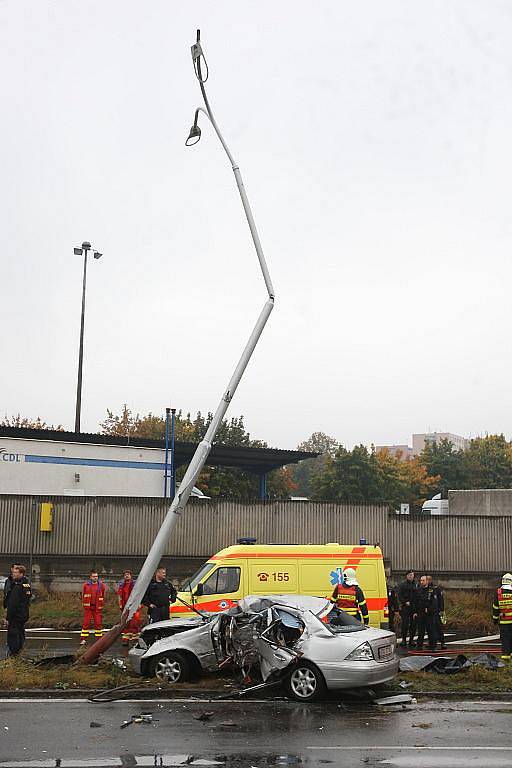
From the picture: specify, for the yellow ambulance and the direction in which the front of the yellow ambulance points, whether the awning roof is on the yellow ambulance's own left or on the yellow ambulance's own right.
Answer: on the yellow ambulance's own right

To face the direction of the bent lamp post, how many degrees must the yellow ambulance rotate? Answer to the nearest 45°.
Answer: approximately 90° to its left

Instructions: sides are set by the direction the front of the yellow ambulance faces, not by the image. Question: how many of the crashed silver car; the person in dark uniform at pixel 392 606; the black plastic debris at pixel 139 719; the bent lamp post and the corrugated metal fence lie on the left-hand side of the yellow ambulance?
3

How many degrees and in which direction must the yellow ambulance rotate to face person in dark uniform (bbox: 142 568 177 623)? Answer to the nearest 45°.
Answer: approximately 45° to its left

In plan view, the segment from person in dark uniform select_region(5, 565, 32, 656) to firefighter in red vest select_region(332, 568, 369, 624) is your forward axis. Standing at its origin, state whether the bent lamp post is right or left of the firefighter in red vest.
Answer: right

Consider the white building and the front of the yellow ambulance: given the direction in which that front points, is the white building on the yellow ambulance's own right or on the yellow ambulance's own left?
on the yellow ambulance's own right

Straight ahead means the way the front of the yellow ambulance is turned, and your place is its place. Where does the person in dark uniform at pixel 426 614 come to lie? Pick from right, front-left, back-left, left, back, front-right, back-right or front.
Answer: back

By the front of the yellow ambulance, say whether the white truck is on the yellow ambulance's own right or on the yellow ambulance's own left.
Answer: on the yellow ambulance's own right

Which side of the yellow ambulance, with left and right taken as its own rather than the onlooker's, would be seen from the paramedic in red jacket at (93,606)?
front

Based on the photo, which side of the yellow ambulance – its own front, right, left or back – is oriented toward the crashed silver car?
left

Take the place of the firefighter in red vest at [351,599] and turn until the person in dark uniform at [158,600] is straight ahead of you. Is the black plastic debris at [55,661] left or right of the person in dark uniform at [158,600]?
left

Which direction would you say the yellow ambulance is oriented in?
to the viewer's left
